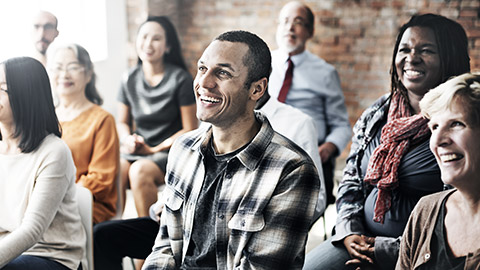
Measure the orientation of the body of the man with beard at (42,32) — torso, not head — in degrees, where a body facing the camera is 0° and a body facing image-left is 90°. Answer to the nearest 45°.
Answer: approximately 45°

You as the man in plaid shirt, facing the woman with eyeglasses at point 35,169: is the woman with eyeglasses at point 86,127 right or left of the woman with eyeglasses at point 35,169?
right

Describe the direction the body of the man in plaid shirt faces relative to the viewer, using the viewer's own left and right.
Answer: facing the viewer and to the left of the viewer

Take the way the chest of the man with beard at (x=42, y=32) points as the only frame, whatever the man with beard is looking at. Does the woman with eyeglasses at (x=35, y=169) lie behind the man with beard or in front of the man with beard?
in front

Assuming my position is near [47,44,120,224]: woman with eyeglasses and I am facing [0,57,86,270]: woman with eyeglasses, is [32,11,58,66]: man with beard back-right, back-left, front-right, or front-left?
back-right

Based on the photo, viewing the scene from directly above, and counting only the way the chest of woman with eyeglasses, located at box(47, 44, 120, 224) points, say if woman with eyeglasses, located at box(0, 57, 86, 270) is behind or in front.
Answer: in front

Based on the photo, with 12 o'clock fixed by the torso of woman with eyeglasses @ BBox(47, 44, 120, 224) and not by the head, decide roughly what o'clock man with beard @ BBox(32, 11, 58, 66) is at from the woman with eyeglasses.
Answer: The man with beard is roughly at 4 o'clock from the woman with eyeglasses.

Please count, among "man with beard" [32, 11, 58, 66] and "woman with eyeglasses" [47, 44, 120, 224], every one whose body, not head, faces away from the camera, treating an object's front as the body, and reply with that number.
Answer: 0

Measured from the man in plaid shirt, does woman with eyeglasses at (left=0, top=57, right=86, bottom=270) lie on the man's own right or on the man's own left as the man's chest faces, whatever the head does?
on the man's own right

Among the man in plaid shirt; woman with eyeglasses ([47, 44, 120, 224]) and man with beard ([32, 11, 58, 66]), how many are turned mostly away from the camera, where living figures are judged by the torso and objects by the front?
0
